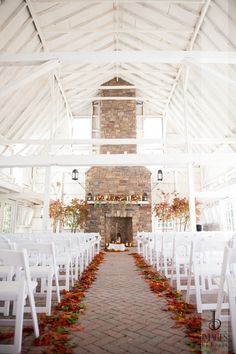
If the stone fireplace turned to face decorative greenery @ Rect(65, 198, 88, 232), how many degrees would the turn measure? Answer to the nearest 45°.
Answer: approximately 45° to its right

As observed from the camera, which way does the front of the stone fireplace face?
facing the viewer

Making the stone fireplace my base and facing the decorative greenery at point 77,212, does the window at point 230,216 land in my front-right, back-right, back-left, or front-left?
back-left

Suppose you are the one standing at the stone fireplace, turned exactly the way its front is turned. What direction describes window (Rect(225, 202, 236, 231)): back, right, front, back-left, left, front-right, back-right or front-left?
left
